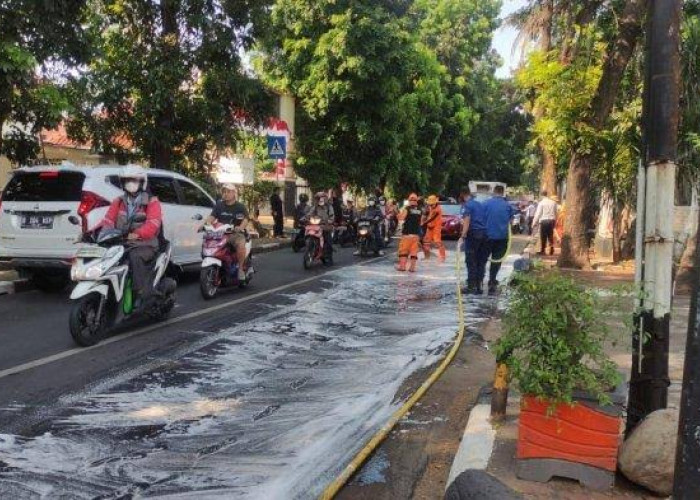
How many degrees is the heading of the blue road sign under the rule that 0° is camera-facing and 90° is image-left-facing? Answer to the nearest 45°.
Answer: approximately 0°

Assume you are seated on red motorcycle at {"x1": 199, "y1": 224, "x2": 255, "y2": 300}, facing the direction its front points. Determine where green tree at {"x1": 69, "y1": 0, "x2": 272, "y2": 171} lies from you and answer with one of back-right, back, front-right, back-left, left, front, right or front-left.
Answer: back-right

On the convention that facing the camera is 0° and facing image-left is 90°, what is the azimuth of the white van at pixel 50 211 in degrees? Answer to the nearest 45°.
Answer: approximately 225°
